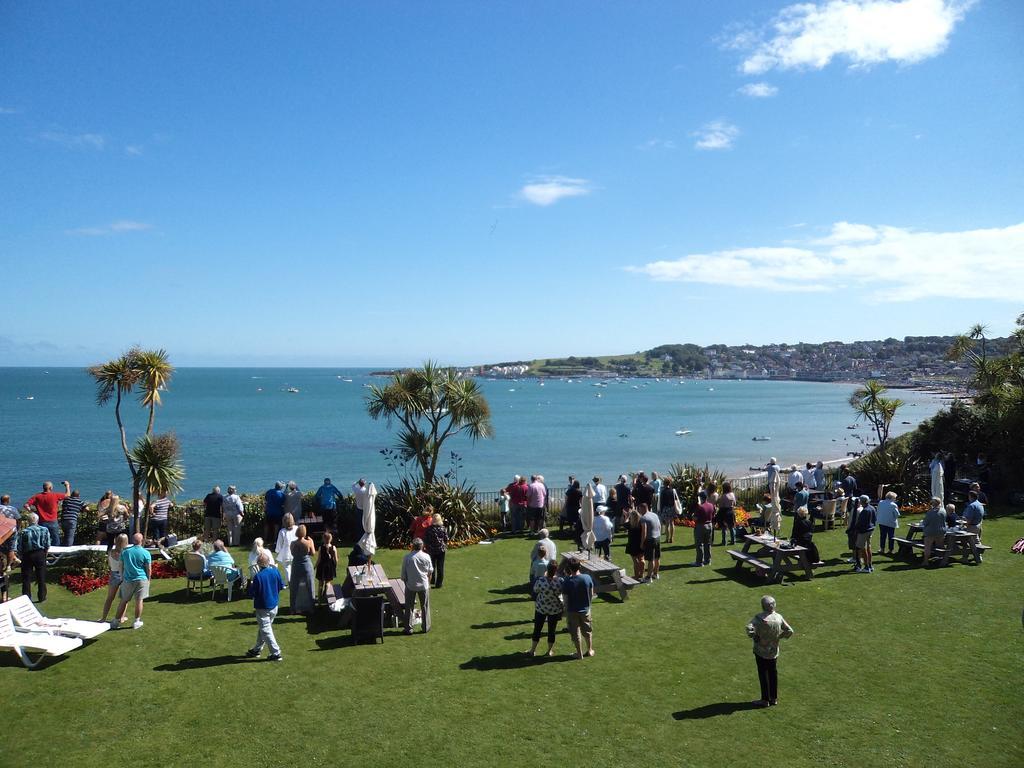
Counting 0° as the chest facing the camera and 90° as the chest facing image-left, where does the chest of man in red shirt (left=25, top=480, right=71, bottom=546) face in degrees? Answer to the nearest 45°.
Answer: approximately 180°

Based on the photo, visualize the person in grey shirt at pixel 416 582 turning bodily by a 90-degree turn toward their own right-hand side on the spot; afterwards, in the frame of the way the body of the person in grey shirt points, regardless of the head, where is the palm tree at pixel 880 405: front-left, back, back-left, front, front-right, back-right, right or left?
front-left

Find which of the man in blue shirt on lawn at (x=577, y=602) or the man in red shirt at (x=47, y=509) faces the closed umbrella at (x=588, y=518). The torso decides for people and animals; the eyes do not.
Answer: the man in blue shirt on lawn

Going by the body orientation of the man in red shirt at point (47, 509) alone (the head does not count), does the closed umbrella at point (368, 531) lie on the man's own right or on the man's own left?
on the man's own right

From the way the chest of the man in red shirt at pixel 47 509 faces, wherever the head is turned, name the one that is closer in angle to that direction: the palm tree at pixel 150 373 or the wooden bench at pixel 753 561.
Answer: the palm tree

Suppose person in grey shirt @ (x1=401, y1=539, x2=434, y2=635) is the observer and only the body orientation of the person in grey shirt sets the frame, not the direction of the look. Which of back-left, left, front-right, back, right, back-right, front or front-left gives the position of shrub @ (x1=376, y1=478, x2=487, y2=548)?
front

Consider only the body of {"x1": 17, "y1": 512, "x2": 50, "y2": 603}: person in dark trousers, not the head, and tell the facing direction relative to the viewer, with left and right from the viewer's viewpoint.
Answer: facing away from the viewer

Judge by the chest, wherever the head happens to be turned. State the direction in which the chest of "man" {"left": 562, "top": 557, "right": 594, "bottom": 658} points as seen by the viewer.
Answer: away from the camera

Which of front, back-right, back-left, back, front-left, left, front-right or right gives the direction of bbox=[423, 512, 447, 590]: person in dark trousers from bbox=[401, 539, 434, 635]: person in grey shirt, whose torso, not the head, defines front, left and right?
front

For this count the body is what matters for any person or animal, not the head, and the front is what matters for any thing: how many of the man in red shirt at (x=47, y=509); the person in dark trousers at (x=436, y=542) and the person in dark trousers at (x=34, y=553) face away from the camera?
3

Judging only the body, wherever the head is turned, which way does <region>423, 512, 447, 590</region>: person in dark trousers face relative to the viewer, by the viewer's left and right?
facing away from the viewer

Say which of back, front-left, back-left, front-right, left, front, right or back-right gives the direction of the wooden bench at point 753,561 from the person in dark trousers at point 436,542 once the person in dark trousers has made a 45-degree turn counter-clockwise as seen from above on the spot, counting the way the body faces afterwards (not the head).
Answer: back-right

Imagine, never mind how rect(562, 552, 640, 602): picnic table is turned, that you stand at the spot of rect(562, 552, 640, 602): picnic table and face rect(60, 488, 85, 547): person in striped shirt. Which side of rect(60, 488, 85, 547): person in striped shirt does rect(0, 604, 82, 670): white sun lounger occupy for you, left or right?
left

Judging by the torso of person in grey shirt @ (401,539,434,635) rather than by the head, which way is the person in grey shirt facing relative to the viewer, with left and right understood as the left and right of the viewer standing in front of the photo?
facing away from the viewer
